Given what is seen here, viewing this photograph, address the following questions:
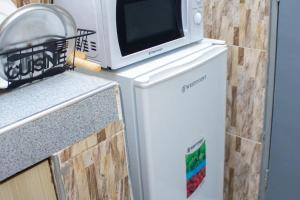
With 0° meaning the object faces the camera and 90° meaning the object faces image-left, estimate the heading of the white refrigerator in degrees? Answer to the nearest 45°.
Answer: approximately 315°

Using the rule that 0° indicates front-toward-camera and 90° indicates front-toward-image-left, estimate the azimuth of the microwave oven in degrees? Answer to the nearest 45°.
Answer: approximately 315°
